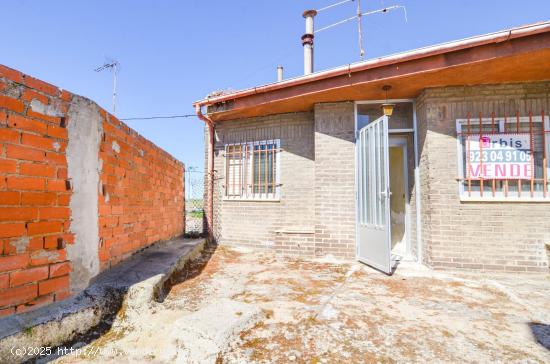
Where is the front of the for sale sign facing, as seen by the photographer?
facing the viewer

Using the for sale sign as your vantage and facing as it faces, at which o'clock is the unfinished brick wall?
The unfinished brick wall is roughly at 1 o'clock from the for sale sign.

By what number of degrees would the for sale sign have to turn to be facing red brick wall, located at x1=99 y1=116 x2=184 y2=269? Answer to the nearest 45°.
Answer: approximately 45° to its right
